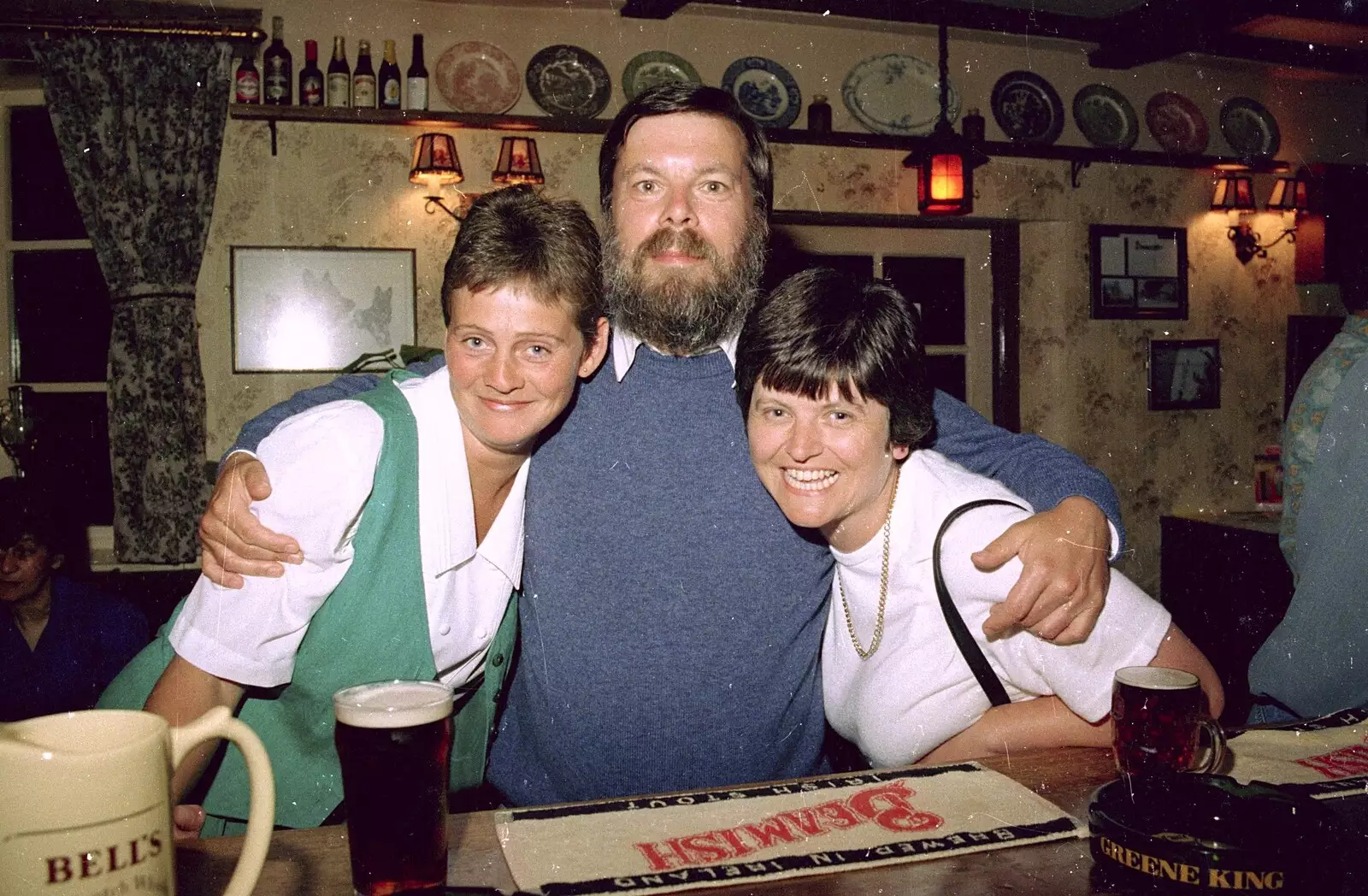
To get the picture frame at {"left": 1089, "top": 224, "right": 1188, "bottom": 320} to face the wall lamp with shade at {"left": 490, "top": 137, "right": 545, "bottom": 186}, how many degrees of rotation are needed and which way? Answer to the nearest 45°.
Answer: approximately 45° to its right

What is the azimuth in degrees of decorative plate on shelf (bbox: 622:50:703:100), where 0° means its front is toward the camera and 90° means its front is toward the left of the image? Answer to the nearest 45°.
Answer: approximately 0°

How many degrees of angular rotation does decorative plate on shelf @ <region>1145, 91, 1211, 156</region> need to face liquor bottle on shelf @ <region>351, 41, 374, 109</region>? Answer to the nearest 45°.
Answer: approximately 45° to its right

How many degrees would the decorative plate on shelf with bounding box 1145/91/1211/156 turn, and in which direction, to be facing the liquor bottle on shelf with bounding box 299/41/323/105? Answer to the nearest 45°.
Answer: approximately 45° to its right

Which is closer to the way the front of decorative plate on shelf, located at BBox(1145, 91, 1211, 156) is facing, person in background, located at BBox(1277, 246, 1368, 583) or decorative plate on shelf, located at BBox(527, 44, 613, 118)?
the person in background
